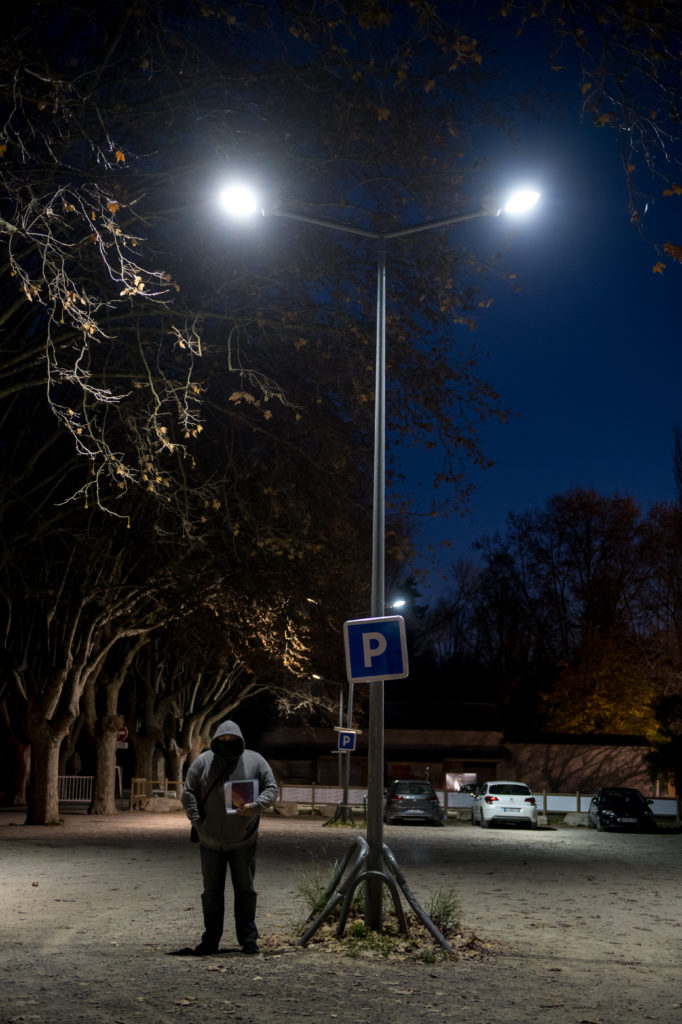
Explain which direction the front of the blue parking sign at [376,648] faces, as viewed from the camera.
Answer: facing the viewer

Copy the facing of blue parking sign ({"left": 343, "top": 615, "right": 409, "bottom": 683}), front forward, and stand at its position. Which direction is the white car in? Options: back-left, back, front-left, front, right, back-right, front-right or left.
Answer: back

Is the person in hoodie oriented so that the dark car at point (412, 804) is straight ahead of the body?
no

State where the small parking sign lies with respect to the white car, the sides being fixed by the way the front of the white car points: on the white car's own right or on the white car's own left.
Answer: on the white car's own left

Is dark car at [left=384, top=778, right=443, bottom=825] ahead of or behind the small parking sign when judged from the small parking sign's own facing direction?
behind

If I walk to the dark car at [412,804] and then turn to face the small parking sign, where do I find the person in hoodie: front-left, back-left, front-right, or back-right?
front-left

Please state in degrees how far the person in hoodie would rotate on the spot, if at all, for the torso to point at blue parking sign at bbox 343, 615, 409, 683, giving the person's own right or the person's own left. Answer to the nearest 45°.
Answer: approximately 135° to the person's own left

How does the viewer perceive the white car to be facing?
facing away from the viewer

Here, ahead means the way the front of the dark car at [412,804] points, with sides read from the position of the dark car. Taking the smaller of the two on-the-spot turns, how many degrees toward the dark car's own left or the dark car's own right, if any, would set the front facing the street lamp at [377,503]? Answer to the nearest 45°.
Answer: approximately 180°

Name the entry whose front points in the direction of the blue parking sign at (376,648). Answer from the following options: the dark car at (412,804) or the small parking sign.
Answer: the small parking sign

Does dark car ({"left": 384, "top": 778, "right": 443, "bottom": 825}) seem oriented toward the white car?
no

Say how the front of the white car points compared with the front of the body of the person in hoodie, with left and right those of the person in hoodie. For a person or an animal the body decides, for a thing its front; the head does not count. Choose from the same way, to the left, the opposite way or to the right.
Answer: the opposite way

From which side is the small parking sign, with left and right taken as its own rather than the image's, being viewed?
front

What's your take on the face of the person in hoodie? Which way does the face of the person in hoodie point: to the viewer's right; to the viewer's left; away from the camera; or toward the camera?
toward the camera

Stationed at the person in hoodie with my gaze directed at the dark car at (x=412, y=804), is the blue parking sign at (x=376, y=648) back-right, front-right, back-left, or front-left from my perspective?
front-right

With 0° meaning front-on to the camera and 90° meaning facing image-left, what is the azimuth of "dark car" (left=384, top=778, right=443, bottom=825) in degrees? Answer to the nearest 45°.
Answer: approximately 180°

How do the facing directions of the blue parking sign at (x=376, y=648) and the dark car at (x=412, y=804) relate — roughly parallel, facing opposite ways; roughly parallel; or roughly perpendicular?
roughly parallel, facing opposite ways
